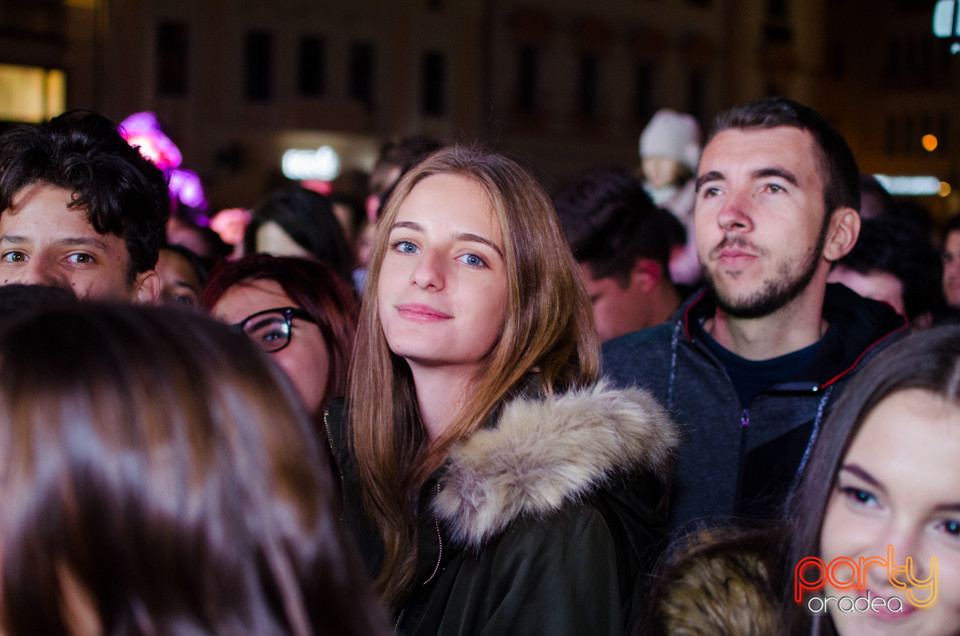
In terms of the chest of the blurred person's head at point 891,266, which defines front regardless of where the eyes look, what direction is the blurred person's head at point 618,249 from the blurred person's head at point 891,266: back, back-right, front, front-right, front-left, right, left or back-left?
front

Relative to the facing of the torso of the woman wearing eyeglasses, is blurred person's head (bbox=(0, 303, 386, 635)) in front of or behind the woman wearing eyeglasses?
in front

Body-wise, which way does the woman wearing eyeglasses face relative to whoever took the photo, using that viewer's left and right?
facing the viewer and to the left of the viewer

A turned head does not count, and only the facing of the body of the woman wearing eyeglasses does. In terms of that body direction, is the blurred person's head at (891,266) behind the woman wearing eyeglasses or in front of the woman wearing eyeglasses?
behind

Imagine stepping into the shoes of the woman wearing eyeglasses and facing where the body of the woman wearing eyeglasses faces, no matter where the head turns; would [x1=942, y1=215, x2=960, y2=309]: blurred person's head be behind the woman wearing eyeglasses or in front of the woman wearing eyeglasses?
behind

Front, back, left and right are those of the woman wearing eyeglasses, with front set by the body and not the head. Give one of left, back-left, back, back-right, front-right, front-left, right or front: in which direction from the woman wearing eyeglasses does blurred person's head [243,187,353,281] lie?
back-right

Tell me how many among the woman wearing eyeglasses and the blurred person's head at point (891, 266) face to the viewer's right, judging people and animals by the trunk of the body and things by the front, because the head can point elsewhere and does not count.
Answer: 0

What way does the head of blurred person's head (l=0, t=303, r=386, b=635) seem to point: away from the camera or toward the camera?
away from the camera
